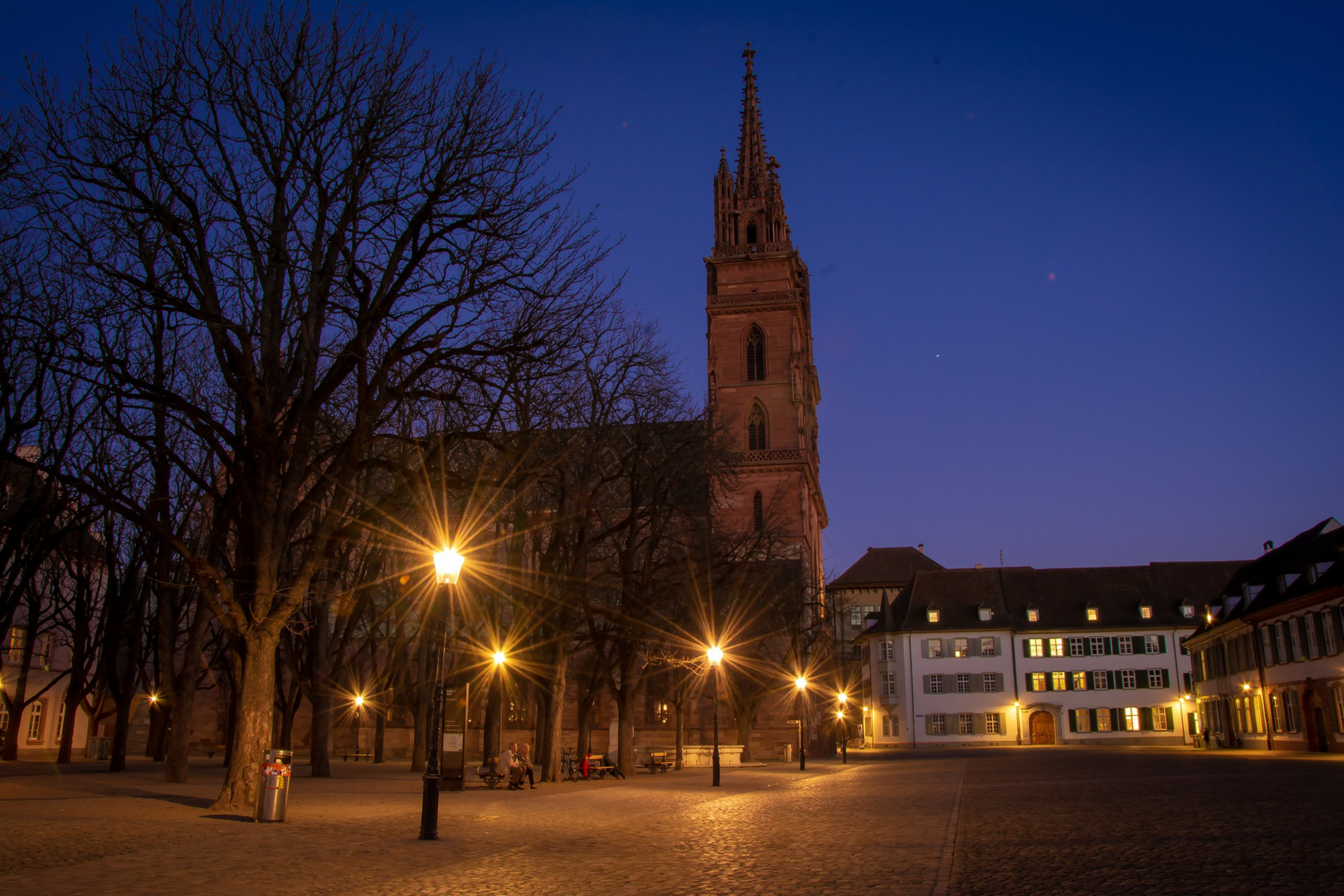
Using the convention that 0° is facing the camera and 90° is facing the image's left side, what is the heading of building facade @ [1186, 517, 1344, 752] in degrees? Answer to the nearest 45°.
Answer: approximately 45°

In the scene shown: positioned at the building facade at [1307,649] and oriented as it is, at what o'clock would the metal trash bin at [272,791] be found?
The metal trash bin is roughly at 11 o'clock from the building facade.

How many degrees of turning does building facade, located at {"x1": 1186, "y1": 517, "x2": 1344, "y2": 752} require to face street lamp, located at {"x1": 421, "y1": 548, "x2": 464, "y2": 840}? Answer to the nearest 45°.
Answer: approximately 45° to its left

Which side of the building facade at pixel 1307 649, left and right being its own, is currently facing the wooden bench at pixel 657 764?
front
